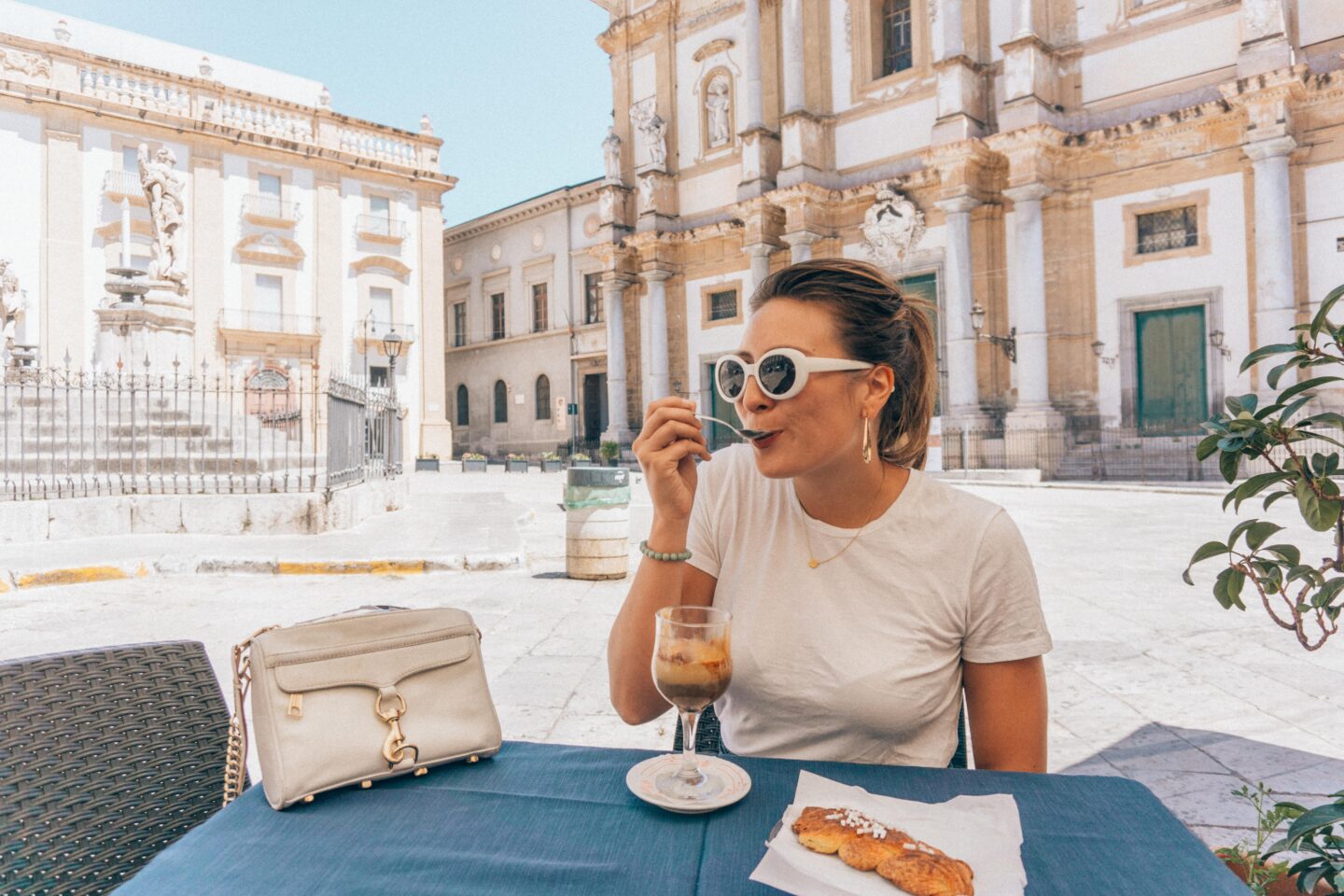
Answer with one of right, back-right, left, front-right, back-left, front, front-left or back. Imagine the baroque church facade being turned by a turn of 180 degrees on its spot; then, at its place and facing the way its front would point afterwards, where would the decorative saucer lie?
back-right

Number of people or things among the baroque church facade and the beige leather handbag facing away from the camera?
0

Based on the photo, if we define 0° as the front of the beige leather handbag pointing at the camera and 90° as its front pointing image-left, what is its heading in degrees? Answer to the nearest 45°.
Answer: approximately 315°

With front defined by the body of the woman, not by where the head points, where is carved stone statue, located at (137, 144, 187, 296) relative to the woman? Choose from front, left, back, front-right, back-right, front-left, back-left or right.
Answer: right

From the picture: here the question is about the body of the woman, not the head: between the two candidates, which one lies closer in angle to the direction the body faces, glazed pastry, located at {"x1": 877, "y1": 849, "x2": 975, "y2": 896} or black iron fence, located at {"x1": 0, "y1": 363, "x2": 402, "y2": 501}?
the glazed pastry

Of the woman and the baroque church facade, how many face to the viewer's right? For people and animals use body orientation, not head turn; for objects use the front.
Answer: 0

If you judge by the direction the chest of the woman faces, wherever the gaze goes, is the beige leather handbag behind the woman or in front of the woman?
in front

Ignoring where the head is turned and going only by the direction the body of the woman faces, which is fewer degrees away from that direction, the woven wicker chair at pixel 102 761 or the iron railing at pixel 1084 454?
the woven wicker chair

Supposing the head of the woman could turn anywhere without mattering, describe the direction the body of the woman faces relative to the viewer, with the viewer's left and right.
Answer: facing the viewer and to the left of the viewer

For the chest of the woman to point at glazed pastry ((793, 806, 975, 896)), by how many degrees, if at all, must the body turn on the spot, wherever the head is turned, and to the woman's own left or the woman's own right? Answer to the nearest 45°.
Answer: approximately 45° to the woman's own left

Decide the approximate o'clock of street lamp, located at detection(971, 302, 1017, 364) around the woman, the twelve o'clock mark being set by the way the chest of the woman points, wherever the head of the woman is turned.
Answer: The street lamp is roughly at 5 o'clock from the woman.
